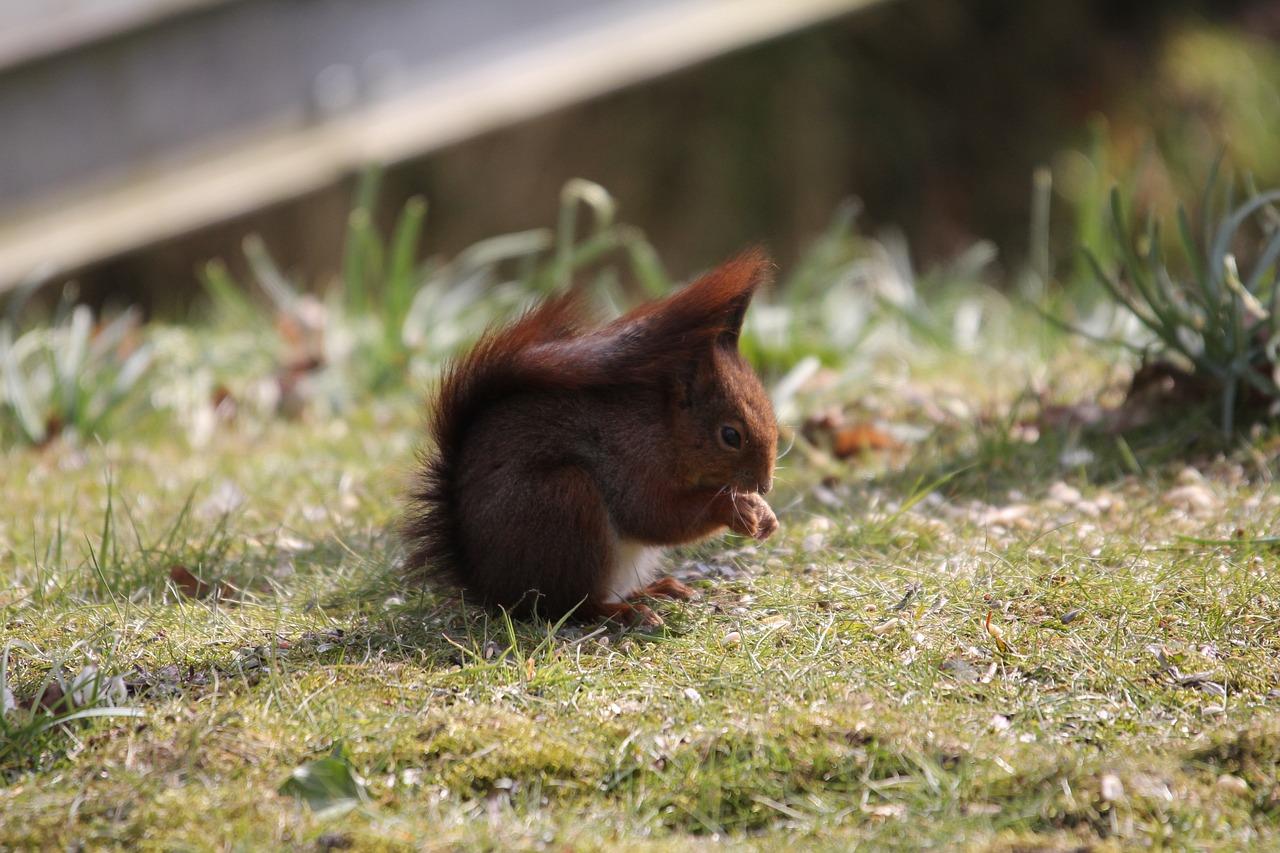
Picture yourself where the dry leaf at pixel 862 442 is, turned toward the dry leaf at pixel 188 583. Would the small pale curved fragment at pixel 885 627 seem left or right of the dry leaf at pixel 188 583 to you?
left

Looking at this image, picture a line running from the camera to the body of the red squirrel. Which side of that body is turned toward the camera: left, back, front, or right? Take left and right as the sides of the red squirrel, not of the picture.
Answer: right

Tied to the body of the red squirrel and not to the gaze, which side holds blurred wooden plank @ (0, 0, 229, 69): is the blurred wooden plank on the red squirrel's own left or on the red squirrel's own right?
on the red squirrel's own left

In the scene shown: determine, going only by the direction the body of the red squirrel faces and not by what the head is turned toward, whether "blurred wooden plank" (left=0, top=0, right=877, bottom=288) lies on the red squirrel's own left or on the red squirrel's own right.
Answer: on the red squirrel's own left

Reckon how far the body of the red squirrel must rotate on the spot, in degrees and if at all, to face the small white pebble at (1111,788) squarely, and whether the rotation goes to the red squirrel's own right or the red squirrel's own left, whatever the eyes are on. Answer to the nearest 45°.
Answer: approximately 45° to the red squirrel's own right

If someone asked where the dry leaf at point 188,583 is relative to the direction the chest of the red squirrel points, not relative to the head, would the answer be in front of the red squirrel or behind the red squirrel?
behind

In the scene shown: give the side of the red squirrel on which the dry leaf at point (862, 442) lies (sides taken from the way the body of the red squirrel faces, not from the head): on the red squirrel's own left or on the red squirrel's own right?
on the red squirrel's own left

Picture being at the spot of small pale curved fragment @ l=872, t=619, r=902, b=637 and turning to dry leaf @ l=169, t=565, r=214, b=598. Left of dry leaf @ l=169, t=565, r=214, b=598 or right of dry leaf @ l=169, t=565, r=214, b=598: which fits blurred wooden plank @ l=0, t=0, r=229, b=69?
right

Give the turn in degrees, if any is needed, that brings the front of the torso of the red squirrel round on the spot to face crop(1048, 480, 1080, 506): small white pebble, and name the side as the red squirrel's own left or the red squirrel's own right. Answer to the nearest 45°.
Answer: approximately 45° to the red squirrel's own left
